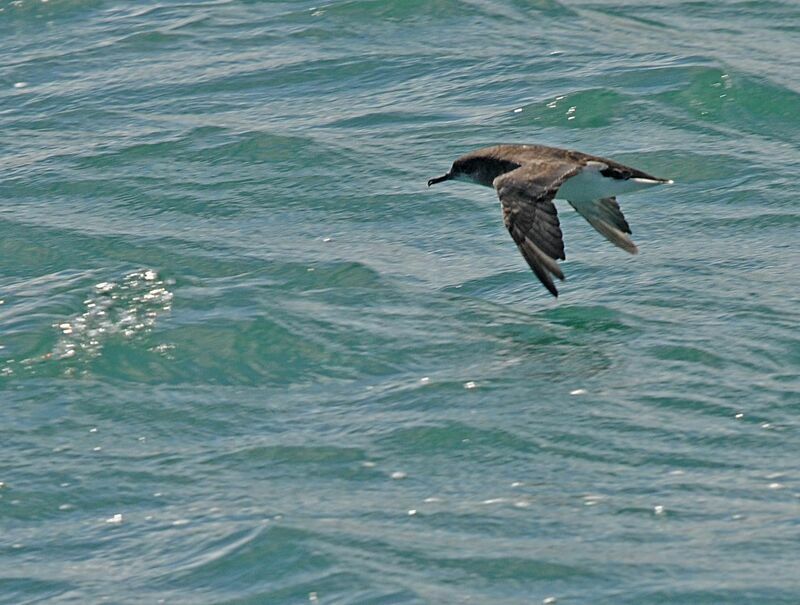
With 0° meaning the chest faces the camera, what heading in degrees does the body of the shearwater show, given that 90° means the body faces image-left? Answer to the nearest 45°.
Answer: approximately 90°
